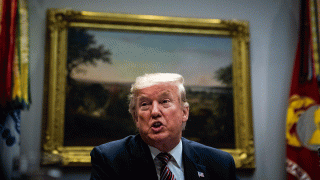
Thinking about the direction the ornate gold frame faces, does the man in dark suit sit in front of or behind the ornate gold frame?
in front

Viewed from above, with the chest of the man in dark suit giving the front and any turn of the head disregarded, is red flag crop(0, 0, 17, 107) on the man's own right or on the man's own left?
on the man's own right

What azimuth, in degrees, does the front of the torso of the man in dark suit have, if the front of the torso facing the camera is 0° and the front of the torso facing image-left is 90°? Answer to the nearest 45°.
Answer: approximately 0°

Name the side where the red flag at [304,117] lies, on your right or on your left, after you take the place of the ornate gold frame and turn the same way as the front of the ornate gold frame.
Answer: on your left

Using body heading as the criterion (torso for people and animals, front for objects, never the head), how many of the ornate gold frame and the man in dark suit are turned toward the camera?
2
